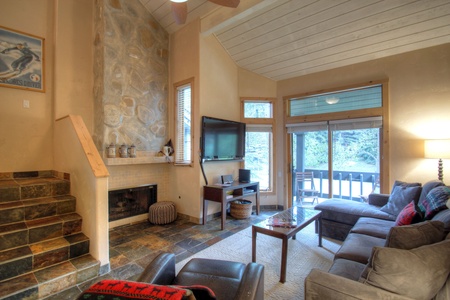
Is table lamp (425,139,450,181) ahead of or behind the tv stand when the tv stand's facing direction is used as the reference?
ahead

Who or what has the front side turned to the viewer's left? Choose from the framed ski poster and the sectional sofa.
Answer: the sectional sofa

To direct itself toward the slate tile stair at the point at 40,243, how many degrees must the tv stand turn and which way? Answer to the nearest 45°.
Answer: approximately 90° to its right

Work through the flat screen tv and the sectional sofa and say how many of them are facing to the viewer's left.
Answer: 1

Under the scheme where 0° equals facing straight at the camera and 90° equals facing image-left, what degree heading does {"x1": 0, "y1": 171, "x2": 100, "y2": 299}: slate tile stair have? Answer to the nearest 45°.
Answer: approximately 315°

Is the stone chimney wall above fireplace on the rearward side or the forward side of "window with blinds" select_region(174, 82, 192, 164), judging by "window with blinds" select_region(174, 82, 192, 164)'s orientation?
on the forward side

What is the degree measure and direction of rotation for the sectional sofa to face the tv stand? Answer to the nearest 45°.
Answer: approximately 45° to its right

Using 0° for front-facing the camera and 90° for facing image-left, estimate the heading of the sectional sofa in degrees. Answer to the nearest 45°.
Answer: approximately 90°

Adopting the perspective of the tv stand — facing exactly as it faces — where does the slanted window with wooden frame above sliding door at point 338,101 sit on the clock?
The slanted window with wooden frame above sliding door is roughly at 10 o'clock from the tv stand.

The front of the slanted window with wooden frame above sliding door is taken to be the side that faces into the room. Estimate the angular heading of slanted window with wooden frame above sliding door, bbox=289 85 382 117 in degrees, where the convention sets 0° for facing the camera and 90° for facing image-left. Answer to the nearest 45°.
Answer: approximately 45°

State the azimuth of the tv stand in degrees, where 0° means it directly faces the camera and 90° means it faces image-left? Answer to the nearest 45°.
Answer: approximately 315°
